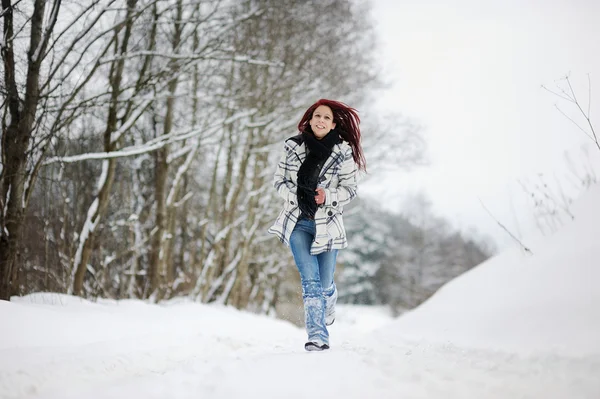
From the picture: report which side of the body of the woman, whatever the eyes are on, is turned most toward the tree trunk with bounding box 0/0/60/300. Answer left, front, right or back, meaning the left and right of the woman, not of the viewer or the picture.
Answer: right

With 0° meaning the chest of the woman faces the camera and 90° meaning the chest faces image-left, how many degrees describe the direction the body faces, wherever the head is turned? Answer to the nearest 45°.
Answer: approximately 0°
